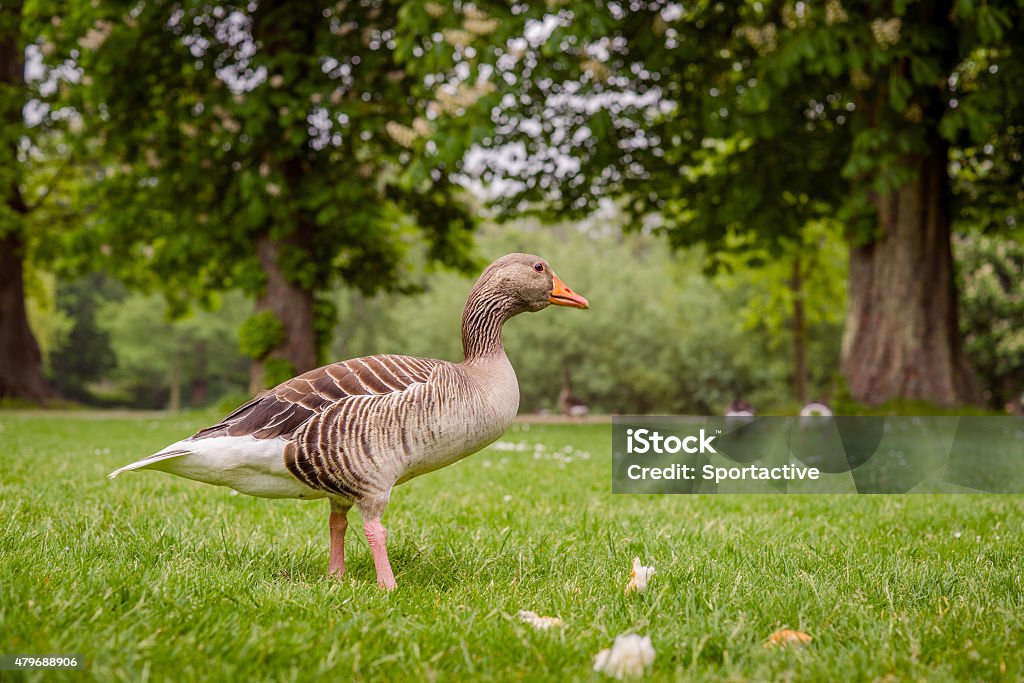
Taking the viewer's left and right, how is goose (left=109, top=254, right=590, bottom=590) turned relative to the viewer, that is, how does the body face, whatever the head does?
facing to the right of the viewer

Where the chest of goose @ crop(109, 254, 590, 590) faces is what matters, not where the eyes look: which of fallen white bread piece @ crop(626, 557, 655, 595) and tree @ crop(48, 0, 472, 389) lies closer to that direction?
the fallen white bread piece

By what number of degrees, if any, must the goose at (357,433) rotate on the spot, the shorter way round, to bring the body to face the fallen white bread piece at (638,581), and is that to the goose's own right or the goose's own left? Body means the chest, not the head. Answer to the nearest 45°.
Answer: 0° — it already faces it
